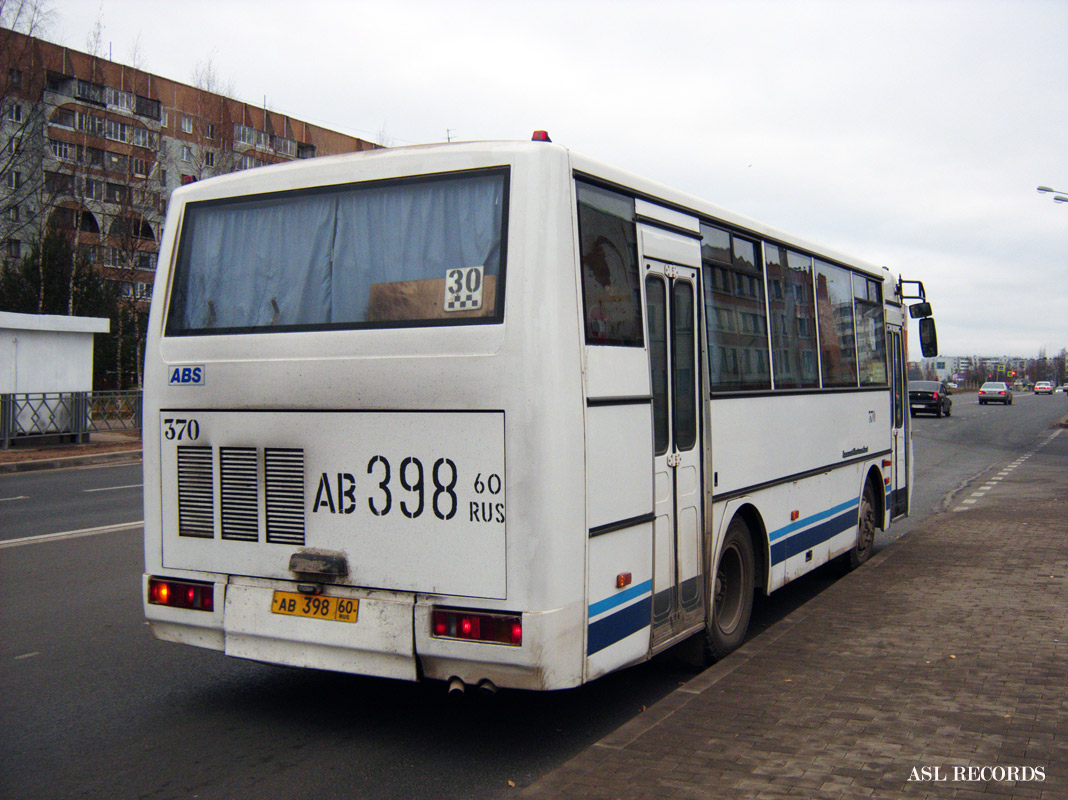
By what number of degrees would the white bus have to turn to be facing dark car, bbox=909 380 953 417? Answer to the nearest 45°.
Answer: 0° — it already faces it

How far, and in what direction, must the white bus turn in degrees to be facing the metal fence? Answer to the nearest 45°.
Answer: approximately 90° to its left

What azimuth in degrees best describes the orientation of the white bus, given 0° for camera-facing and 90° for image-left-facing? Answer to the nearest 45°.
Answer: approximately 225°

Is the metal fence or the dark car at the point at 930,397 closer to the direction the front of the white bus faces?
the dark car
